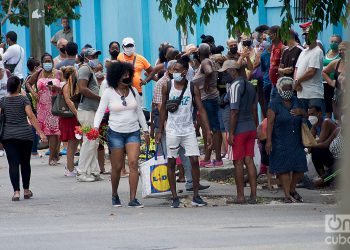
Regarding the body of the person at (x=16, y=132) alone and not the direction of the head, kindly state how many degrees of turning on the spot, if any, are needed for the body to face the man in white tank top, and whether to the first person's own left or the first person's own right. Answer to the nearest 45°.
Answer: approximately 135° to the first person's own right

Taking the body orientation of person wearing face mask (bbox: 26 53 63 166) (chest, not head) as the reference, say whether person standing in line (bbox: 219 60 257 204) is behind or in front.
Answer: in front

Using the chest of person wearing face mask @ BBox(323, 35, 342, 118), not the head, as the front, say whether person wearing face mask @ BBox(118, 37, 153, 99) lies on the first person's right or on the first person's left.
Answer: on the first person's right

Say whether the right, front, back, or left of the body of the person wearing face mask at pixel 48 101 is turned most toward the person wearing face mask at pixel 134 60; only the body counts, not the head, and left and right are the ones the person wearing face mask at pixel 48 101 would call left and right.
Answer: left

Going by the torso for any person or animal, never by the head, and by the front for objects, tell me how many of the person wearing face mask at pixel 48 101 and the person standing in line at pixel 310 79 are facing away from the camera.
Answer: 0

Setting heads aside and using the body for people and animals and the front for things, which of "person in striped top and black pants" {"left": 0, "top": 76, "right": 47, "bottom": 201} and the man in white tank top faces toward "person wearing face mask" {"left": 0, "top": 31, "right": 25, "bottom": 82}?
the person in striped top and black pants

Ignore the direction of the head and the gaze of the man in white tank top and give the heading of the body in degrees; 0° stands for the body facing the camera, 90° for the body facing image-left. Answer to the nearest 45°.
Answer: approximately 0°

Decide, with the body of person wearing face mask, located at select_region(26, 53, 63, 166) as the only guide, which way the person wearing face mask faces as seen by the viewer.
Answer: toward the camera

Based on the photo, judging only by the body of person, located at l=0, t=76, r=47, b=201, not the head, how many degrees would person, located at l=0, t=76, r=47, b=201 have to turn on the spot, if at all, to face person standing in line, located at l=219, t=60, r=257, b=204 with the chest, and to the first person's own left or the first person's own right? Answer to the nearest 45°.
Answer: approximately 135° to the first person's own right

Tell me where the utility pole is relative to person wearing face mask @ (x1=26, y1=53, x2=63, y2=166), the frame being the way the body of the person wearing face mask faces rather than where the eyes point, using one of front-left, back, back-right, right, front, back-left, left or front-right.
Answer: back

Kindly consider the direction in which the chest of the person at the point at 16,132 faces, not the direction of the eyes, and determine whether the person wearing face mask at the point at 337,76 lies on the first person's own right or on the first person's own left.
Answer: on the first person's own right

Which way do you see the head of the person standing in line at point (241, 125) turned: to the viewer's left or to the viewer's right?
to the viewer's left

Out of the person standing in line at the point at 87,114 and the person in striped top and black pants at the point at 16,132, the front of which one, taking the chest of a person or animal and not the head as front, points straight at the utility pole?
the person in striped top and black pants at the point at 16,132

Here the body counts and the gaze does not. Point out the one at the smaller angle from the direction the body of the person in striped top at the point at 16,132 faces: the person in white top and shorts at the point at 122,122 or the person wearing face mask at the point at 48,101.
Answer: the person wearing face mask
